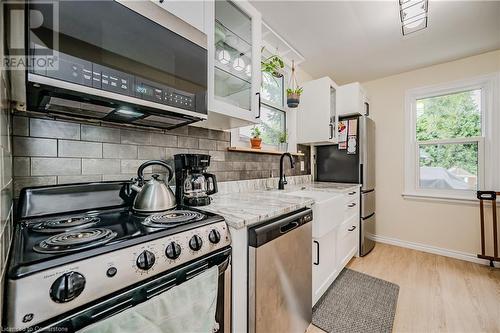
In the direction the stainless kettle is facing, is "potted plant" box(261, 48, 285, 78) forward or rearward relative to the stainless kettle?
rearward

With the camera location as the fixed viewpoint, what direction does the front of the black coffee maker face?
facing the viewer and to the right of the viewer

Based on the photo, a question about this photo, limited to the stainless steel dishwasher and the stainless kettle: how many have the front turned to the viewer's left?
1

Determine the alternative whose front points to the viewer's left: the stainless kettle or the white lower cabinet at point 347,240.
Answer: the stainless kettle

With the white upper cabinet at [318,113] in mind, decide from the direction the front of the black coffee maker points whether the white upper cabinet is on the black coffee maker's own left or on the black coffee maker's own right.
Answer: on the black coffee maker's own left

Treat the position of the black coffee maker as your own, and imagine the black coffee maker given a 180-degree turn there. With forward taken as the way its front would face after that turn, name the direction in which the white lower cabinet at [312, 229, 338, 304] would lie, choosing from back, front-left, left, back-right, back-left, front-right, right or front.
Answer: back-right

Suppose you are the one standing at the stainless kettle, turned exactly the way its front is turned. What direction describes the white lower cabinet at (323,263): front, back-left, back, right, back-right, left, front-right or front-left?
back

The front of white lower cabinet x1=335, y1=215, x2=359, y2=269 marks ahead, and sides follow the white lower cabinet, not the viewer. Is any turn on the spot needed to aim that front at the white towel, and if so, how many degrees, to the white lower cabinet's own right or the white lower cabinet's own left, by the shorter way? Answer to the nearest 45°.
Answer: approximately 45° to the white lower cabinet's own right

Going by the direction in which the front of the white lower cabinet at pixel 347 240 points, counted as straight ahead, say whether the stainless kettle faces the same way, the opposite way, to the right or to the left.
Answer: to the right

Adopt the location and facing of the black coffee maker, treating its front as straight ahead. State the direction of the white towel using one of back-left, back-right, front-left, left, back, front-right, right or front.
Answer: front-right

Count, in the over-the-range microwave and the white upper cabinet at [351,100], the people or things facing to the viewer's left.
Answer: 0

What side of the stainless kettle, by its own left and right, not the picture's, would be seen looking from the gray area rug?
back

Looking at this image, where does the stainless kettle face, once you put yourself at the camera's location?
facing to the left of the viewer

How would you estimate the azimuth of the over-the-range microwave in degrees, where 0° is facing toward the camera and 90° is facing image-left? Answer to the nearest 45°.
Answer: approximately 315°
